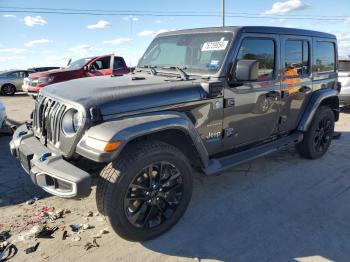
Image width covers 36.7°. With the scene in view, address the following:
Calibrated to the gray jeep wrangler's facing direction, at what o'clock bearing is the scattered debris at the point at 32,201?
The scattered debris is roughly at 12 o'clock from the gray jeep wrangler.

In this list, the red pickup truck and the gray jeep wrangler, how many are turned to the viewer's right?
0

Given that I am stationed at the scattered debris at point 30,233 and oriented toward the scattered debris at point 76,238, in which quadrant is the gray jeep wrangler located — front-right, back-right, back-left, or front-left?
front-left

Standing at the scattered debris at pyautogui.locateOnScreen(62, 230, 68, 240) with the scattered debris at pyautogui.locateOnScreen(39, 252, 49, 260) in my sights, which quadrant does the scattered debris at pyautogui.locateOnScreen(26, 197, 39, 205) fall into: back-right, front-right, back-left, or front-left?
back-right

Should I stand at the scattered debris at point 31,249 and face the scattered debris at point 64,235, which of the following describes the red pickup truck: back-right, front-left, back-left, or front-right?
front-left

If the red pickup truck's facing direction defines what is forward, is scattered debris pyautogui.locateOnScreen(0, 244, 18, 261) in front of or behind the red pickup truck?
in front

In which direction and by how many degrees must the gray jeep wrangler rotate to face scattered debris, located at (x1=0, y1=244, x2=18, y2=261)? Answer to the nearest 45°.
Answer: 0° — it already faces it

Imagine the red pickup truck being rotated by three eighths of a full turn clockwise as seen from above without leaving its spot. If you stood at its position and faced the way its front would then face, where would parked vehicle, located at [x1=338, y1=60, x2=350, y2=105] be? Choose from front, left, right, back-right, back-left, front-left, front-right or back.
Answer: back-right

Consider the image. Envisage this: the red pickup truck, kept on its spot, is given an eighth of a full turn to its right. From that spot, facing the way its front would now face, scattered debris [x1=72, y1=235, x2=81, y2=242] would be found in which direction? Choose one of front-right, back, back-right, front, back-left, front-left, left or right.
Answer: left

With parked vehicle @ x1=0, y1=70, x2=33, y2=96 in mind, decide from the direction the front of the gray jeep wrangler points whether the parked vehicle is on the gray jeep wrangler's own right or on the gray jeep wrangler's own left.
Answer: on the gray jeep wrangler's own right

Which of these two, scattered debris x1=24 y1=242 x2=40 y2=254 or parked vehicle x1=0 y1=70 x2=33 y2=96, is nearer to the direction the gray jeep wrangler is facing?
the scattered debris

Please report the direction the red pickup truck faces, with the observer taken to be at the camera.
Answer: facing the viewer and to the left of the viewer
